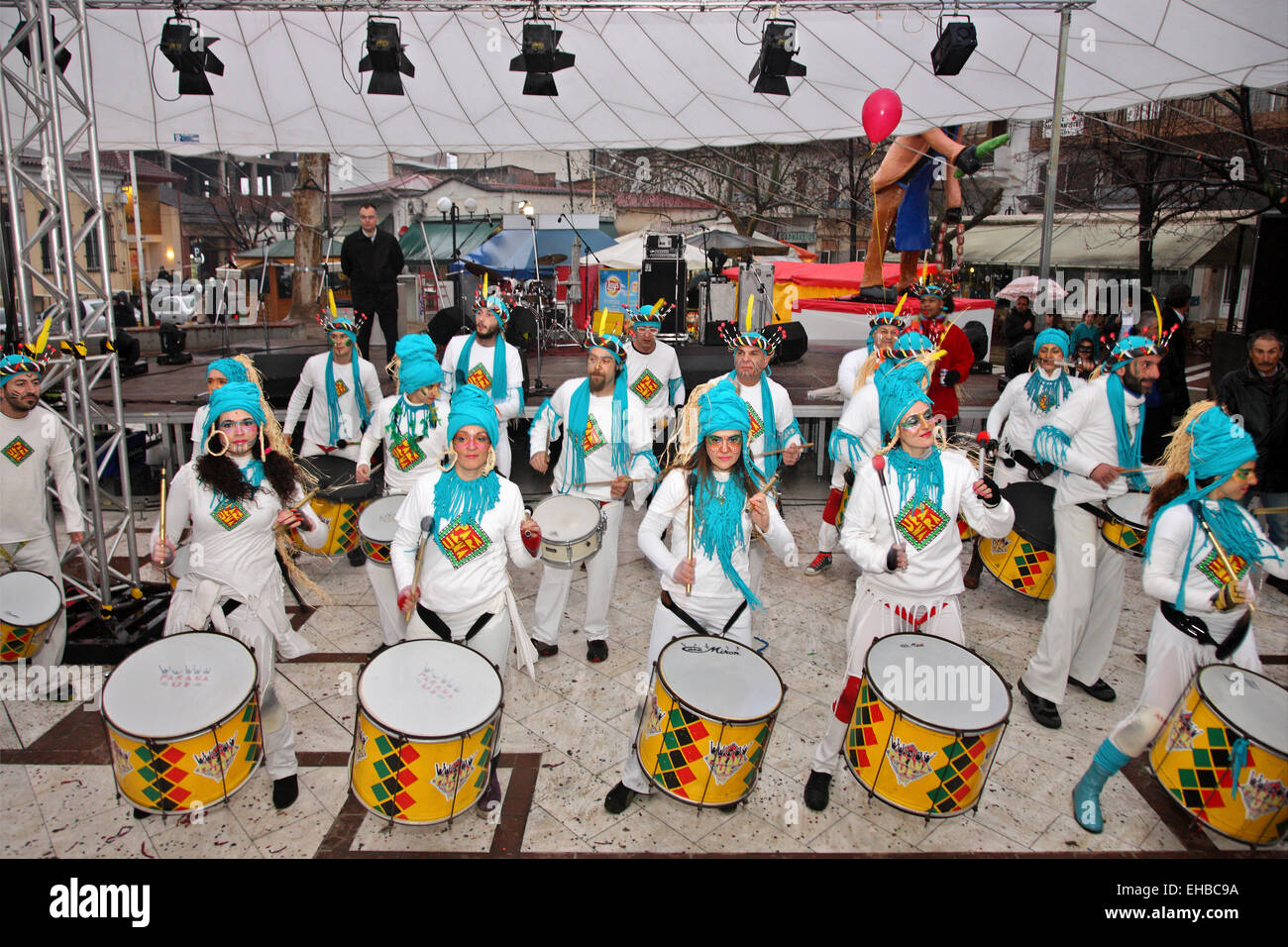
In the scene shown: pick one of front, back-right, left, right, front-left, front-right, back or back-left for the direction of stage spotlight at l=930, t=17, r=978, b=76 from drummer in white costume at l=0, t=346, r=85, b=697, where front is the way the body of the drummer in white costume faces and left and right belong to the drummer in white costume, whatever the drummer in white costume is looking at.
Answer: left

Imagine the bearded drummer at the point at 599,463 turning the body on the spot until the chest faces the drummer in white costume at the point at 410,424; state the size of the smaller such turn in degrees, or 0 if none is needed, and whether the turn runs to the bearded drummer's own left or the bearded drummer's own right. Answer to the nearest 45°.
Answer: approximately 90° to the bearded drummer's own right

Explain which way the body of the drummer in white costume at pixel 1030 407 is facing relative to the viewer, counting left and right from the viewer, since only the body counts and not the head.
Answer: facing the viewer

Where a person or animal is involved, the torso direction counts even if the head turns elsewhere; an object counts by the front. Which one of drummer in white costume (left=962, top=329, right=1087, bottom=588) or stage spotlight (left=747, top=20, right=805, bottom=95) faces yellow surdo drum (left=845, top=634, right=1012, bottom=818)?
the drummer in white costume

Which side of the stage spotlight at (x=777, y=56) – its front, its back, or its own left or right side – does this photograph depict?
back

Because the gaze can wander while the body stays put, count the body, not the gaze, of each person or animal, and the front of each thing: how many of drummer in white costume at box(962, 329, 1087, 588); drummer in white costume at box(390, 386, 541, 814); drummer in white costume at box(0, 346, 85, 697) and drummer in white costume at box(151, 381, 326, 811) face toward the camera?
4

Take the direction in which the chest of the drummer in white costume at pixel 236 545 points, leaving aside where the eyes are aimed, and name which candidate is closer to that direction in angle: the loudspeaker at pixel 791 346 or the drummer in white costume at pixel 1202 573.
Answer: the drummer in white costume

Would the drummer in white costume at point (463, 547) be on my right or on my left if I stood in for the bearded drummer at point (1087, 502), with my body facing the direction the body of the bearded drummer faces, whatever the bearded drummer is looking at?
on my right

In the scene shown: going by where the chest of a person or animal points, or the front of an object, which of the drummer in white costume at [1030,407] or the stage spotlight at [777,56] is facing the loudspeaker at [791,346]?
the stage spotlight

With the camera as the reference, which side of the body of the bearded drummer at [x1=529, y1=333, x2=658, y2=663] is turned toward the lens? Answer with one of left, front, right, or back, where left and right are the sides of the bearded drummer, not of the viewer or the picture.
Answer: front

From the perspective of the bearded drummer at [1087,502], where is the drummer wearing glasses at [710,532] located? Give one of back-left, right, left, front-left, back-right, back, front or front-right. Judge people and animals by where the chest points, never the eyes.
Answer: right

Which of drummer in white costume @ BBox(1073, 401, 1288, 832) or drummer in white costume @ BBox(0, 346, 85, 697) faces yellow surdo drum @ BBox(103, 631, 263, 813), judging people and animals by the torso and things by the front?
drummer in white costume @ BBox(0, 346, 85, 697)

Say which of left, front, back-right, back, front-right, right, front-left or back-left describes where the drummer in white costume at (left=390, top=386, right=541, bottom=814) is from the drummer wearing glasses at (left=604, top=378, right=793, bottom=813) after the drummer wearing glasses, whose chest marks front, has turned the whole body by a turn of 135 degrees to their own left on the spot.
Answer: back-left
